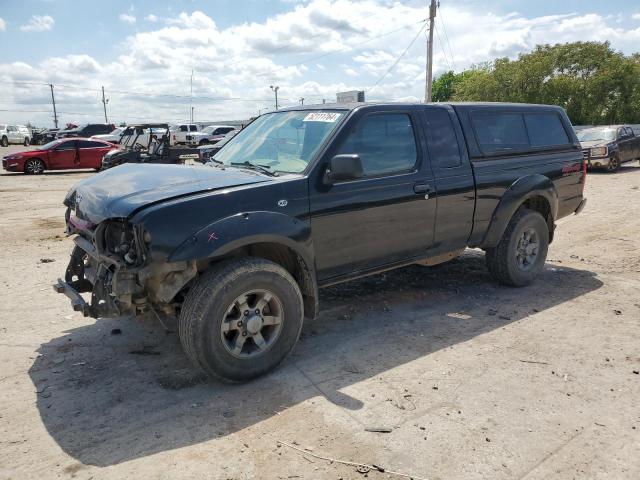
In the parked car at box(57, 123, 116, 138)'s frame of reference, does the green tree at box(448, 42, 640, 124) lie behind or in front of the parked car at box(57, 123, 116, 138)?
behind

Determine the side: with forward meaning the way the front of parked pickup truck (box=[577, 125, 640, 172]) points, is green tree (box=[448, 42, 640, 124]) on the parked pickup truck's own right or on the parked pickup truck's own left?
on the parked pickup truck's own right

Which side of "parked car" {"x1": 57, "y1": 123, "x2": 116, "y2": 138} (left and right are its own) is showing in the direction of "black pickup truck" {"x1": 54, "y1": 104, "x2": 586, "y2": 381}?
left

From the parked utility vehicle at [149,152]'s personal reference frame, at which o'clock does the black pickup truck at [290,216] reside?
The black pickup truck is roughly at 9 o'clock from the parked utility vehicle.

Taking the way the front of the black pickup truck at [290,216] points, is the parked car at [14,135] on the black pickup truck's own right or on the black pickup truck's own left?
on the black pickup truck's own right

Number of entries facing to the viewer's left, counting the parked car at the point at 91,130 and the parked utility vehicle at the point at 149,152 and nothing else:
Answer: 2

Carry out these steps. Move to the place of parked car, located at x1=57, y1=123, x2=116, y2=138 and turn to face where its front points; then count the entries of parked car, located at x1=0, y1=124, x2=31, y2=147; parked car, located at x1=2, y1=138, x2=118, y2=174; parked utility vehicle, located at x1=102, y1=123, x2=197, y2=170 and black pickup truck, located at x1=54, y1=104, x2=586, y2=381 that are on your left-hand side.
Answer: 3

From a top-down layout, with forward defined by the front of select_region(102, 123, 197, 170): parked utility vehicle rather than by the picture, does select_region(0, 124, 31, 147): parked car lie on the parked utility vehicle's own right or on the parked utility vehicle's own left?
on the parked utility vehicle's own right

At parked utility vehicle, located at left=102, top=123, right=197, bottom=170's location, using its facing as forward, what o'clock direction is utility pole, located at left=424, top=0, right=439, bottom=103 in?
The utility pole is roughly at 5 o'clock from the parked utility vehicle.

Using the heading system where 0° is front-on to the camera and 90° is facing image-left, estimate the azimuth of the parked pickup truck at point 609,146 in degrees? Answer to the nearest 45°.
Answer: approximately 45°

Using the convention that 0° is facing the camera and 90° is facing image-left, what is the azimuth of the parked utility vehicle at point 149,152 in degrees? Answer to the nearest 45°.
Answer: approximately 90°

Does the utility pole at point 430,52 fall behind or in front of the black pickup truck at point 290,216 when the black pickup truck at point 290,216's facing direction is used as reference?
behind

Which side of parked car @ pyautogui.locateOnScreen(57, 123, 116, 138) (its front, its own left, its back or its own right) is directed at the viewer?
left
